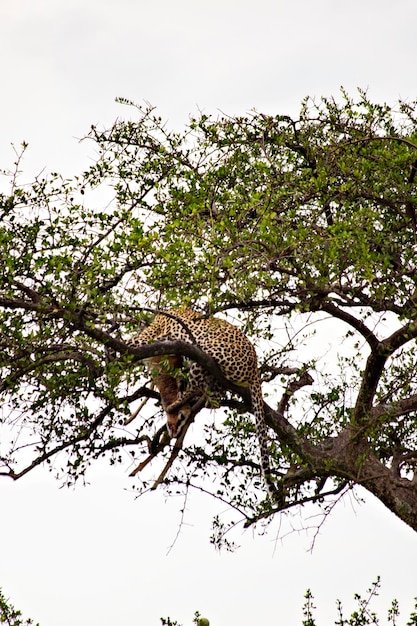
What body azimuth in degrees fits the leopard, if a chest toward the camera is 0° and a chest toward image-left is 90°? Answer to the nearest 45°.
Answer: approximately 90°
